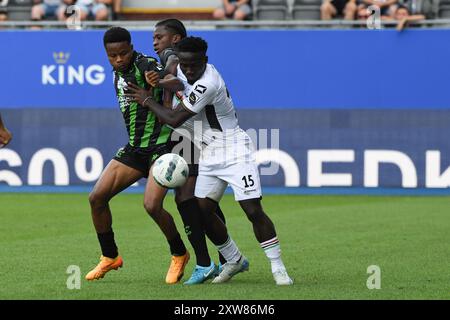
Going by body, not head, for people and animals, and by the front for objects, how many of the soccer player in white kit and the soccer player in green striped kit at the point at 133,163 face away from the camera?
0

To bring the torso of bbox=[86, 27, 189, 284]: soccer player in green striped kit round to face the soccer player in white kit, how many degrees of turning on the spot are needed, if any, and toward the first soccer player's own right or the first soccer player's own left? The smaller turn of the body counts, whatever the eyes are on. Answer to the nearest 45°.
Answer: approximately 90° to the first soccer player's own left

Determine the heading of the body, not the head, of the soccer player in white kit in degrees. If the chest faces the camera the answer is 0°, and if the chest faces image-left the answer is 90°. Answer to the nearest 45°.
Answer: approximately 45°

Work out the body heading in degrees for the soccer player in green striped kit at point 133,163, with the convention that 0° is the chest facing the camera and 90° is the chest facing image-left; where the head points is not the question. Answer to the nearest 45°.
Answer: approximately 45°

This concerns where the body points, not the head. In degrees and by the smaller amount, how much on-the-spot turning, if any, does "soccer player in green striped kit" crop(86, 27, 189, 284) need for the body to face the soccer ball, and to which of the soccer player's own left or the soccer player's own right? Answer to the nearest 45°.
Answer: approximately 90° to the soccer player's own left

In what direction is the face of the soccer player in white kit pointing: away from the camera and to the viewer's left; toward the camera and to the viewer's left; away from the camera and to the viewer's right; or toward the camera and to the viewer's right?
toward the camera and to the viewer's left
